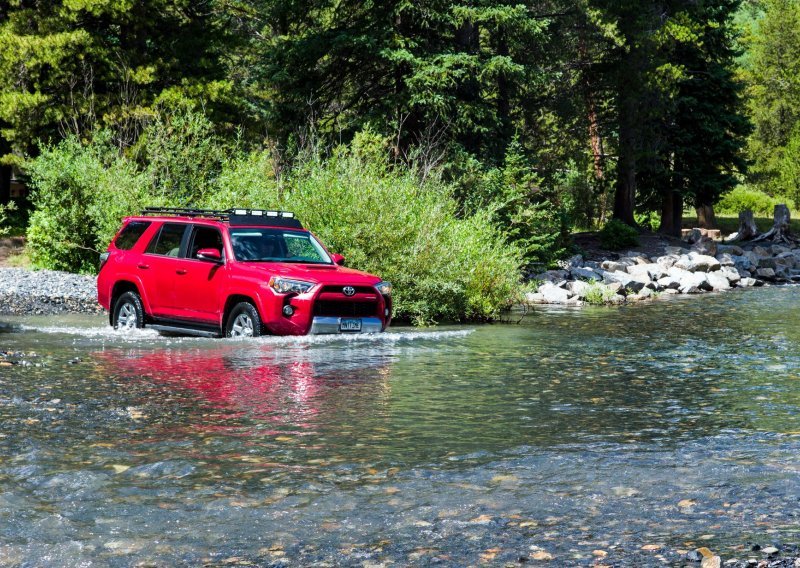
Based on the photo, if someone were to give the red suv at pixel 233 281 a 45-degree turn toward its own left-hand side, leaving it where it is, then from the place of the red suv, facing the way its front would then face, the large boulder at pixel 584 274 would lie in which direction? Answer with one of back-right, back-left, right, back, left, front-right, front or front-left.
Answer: front-left

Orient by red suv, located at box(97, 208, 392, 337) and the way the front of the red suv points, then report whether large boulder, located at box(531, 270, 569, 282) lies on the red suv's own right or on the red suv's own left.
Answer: on the red suv's own left

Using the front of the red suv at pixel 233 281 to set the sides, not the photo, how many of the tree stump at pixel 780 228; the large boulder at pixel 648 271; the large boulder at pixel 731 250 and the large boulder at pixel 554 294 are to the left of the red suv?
4

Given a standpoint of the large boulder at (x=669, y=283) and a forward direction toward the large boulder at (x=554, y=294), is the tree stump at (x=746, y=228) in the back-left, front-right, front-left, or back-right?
back-right

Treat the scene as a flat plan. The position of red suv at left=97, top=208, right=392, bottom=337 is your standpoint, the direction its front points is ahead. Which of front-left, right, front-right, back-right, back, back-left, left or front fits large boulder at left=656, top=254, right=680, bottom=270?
left

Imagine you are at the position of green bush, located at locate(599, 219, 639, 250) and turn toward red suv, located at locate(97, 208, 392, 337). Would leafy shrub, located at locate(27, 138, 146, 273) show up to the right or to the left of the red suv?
right

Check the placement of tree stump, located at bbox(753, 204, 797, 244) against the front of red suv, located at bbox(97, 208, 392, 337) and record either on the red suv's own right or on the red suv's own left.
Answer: on the red suv's own left

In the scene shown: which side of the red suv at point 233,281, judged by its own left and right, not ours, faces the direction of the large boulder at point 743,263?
left

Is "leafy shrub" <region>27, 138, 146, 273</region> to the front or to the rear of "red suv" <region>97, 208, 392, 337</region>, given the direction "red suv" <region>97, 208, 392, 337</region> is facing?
to the rear

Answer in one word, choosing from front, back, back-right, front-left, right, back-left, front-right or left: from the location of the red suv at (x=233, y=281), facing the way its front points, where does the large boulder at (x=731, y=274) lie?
left

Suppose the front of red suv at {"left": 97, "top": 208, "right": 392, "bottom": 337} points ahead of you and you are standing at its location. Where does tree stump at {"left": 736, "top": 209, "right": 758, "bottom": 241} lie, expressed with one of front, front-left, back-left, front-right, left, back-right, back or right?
left

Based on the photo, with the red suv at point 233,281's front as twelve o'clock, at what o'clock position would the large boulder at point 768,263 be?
The large boulder is roughly at 9 o'clock from the red suv.

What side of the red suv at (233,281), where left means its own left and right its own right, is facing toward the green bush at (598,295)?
left

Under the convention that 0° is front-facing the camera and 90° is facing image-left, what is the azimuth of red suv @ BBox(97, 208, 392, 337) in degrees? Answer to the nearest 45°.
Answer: approximately 315°

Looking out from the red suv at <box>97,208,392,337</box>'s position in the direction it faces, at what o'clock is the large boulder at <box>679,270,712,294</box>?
The large boulder is roughly at 9 o'clock from the red suv.

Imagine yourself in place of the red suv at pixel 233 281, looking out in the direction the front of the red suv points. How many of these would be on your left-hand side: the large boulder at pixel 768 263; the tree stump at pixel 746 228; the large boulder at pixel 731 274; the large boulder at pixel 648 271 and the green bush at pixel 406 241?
5
